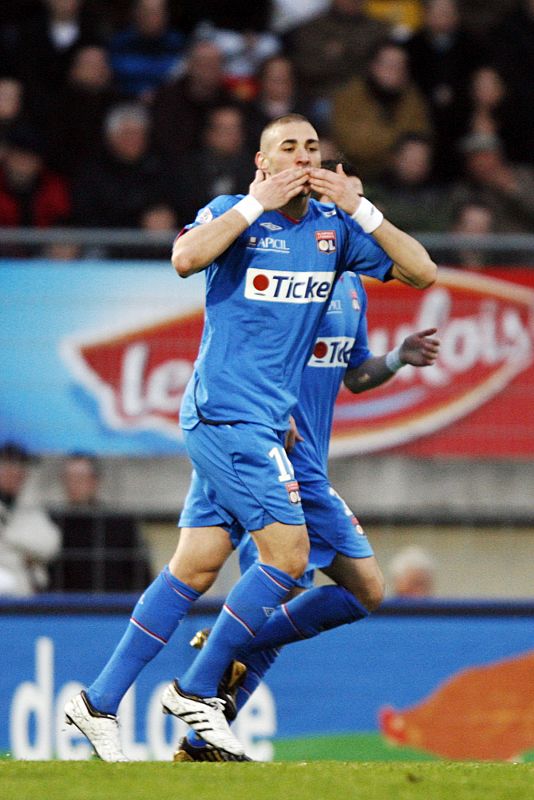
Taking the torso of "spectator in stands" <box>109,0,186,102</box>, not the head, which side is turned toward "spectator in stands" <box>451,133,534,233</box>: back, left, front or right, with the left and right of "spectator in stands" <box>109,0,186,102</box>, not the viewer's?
left

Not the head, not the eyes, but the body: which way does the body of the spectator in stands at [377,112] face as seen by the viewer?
toward the camera

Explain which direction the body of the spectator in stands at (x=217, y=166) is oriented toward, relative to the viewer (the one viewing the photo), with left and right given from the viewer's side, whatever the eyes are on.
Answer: facing the viewer

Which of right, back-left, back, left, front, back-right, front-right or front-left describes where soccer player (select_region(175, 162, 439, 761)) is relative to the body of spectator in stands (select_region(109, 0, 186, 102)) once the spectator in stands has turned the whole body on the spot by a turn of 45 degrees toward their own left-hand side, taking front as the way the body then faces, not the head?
front-right

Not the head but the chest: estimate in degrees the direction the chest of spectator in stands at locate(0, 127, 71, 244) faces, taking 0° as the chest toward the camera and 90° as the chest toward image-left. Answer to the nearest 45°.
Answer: approximately 0°

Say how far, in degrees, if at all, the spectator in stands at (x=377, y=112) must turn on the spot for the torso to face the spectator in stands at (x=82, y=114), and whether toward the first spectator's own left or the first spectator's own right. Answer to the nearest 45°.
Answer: approximately 90° to the first spectator's own right

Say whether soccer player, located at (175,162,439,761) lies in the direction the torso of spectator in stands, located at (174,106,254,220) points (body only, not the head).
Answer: yes

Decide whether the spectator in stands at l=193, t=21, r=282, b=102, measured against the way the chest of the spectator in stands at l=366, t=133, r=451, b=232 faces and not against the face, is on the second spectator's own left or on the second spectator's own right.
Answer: on the second spectator's own right

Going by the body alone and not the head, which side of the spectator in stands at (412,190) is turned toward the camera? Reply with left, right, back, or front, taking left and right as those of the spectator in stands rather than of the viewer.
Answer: front

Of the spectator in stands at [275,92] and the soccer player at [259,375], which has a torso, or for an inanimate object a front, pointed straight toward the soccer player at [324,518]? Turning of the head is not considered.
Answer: the spectator in stands
